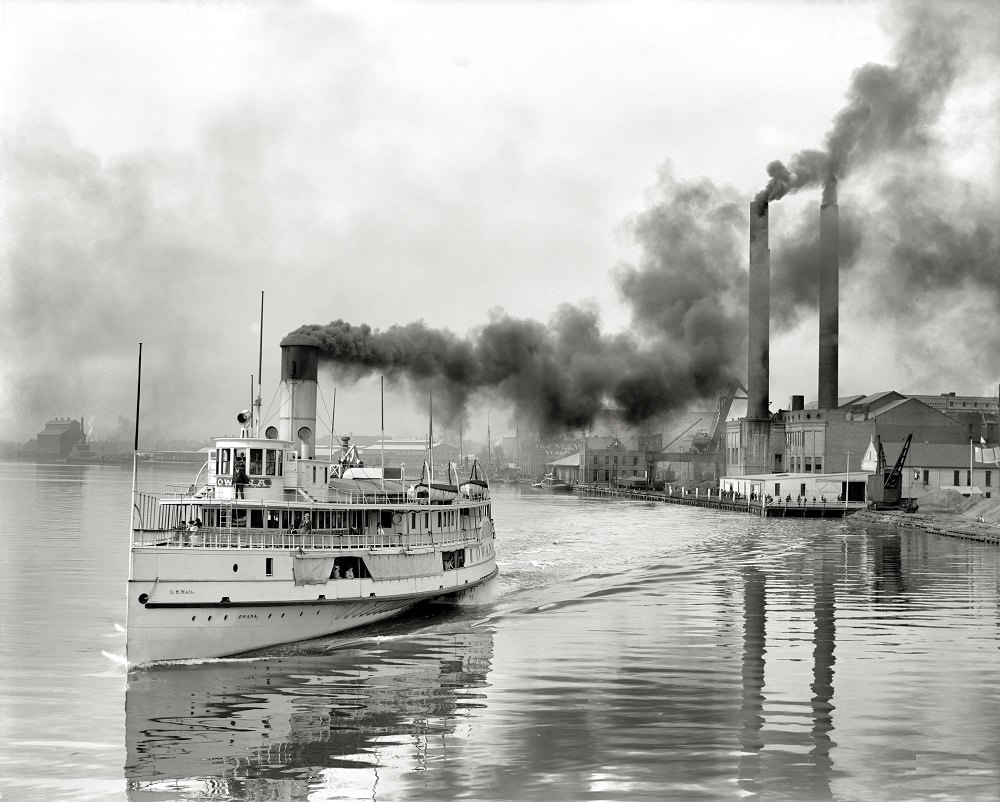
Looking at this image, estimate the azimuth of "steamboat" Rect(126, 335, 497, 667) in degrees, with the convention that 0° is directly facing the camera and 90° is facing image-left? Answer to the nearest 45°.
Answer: approximately 45°
